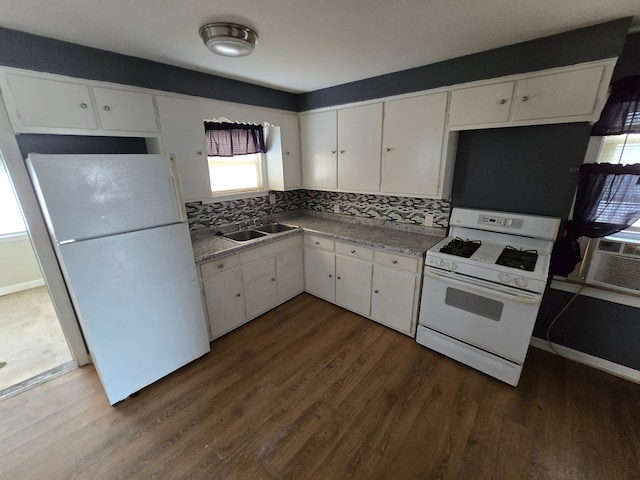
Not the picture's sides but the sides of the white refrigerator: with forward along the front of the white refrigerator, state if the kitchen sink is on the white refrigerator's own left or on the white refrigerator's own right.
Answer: on the white refrigerator's own left

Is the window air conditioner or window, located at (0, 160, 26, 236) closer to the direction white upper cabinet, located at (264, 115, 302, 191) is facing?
the window air conditioner

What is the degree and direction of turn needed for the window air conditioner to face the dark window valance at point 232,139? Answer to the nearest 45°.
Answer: approximately 45° to its right

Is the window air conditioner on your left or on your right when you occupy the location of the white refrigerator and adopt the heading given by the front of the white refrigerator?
on your left

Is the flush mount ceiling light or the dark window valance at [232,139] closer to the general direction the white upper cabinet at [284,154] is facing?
the flush mount ceiling light

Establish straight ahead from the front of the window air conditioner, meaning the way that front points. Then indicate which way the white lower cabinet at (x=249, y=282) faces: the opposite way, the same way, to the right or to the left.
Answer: to the left
